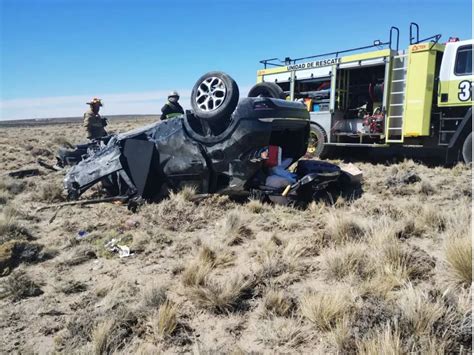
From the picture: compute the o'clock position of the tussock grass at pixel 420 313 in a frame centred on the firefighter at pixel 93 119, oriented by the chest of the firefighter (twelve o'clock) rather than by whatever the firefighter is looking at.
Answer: The tussock grass is roughly at 1 o'clock from the firefighter.

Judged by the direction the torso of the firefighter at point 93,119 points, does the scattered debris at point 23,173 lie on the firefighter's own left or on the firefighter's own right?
on the firefighter's own right

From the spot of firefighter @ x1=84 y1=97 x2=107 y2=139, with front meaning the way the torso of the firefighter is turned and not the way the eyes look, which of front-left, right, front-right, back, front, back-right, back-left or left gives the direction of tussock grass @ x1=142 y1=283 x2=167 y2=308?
front-right

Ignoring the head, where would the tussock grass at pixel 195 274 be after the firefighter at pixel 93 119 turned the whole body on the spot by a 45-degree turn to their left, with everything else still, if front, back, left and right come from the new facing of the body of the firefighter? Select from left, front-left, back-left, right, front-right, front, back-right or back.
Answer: right

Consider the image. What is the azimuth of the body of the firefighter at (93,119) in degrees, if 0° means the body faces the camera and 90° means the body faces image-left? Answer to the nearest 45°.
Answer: approximately 315°

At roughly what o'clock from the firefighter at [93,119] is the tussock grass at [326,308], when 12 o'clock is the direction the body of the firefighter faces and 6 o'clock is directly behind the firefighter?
The tussock grass is roughly at 1 o'clock from the firefighter.

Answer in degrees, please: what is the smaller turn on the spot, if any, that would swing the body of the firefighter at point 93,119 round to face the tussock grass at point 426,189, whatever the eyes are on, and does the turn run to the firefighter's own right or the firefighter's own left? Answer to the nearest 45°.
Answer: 0° — they already face it

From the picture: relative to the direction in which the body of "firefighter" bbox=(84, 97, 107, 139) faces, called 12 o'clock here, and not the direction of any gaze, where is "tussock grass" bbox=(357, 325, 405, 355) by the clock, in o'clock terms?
The tussock grass is roughly at 1 o'clock from the firefighter.

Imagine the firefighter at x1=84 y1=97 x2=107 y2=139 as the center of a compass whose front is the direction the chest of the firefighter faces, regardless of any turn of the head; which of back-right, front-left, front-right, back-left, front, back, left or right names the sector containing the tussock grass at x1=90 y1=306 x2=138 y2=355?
front-right

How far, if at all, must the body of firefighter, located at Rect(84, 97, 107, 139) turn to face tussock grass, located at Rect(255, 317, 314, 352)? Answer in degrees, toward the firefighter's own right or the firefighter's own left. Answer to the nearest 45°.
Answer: approximately 45° to the firefighter's own right

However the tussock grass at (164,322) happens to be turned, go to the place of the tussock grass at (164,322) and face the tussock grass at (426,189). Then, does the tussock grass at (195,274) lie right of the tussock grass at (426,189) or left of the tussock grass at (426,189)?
left

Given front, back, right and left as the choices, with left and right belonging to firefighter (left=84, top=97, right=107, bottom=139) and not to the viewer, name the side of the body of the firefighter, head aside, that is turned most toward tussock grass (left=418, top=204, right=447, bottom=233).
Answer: front

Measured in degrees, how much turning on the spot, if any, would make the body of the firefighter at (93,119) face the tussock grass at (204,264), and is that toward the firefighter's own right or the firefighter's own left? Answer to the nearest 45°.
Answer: approximately 45° to the firefighter's own right

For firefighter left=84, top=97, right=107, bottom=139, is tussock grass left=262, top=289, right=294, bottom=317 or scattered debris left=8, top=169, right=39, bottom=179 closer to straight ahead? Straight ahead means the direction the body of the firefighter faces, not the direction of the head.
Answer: the tussock grass

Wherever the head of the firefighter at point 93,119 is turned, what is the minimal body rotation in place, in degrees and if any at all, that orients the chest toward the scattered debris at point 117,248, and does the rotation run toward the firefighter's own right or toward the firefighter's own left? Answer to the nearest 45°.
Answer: approximately 45° to the firefighter's own right
